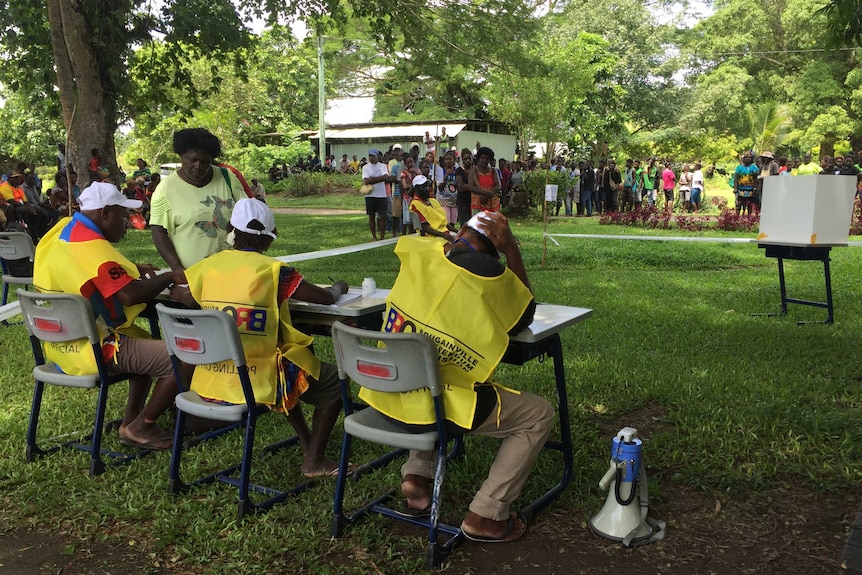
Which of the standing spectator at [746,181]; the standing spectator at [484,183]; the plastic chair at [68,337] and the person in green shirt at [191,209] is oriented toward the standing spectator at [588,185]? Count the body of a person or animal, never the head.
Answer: the plastic chair

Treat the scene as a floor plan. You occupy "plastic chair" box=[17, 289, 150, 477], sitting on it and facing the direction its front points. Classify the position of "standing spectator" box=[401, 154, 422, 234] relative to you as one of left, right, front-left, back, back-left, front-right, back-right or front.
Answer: front

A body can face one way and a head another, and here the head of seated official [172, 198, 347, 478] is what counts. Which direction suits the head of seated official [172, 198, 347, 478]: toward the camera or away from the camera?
away from the camera

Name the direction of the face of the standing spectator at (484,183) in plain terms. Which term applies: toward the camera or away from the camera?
toward the camera

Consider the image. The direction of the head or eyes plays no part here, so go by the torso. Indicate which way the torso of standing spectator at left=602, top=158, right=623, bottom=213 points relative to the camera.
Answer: toward the camera

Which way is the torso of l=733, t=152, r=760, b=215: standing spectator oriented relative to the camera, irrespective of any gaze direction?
toward the camera

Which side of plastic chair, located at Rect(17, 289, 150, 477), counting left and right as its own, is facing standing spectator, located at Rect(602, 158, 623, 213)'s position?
front

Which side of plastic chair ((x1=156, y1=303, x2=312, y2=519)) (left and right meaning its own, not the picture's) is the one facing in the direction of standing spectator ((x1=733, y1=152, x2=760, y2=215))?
front

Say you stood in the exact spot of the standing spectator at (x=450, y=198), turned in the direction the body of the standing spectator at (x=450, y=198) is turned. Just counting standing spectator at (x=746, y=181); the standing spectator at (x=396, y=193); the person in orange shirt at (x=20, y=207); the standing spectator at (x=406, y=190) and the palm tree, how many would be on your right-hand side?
3

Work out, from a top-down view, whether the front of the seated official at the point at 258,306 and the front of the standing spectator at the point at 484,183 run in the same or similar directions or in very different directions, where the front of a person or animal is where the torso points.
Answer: very different directions

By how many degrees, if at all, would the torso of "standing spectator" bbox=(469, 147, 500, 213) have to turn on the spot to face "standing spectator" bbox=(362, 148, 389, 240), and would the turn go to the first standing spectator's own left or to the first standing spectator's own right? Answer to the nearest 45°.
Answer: approximately 135° to the first standing spectator's own right

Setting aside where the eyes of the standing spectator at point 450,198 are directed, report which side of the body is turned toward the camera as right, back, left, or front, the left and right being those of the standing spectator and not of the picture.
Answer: front

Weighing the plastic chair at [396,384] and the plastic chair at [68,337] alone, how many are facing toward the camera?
0

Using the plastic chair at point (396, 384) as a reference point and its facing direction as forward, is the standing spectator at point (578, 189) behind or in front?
in front

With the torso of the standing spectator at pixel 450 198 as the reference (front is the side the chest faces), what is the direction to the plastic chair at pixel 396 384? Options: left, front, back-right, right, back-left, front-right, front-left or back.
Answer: front

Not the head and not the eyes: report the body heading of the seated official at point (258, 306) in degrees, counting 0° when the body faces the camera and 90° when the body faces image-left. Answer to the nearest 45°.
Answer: approximately 225°

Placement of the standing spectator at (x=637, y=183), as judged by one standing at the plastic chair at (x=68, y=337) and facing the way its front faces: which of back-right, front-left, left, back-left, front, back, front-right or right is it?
front

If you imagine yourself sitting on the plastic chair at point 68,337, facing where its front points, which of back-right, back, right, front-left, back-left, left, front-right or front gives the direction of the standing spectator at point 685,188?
front
